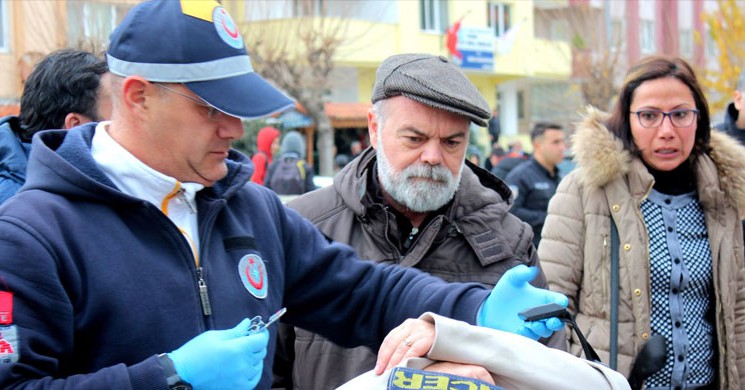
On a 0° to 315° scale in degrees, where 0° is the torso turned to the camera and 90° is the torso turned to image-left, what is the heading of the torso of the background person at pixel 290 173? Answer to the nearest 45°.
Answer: approximately 180°

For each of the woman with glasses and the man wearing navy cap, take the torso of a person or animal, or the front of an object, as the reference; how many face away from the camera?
0

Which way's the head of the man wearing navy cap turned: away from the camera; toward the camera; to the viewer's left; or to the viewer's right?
to the viewer's right

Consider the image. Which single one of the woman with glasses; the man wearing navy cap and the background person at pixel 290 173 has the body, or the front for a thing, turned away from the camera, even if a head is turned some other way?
the background person

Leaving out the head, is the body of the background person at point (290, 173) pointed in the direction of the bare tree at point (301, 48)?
yes

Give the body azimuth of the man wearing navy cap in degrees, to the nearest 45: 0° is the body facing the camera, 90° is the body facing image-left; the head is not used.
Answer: approximately 315°

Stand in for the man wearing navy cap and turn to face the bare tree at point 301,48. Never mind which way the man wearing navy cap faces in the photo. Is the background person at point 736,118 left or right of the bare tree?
right

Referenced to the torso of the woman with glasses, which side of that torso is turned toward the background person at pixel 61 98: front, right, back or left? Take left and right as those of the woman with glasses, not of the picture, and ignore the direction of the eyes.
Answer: right

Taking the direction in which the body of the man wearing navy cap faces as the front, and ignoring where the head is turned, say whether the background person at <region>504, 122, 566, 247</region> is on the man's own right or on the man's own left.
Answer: on the man's own left

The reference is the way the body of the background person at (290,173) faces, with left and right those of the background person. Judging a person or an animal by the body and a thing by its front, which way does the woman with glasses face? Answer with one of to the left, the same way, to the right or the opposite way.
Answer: the opposite way

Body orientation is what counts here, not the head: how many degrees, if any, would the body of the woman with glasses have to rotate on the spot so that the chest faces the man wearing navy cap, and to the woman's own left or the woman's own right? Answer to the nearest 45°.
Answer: approximately 45° to the woman's own right

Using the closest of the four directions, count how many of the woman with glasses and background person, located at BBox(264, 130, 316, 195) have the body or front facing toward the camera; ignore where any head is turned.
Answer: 1

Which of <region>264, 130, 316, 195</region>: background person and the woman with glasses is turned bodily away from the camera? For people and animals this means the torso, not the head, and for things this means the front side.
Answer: the background person

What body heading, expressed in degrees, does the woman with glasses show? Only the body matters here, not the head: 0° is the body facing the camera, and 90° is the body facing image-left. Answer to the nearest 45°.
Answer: approximately 0°
